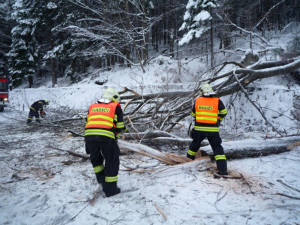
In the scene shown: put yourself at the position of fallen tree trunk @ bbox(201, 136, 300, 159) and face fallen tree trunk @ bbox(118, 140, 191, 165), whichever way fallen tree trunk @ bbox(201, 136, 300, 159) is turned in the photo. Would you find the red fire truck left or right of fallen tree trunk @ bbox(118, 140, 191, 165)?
right

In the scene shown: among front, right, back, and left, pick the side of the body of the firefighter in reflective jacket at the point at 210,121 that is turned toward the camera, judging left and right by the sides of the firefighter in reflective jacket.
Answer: back

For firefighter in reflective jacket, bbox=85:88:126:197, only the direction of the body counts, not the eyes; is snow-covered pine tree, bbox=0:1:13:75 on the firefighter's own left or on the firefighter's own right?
on the firefighter's own left

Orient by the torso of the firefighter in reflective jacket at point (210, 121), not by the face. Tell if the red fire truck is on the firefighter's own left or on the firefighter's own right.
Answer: on the firefighter's own left

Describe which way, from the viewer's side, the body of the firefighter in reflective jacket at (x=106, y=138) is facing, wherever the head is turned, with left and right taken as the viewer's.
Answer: facing away from the viewer and to the right of the viewer

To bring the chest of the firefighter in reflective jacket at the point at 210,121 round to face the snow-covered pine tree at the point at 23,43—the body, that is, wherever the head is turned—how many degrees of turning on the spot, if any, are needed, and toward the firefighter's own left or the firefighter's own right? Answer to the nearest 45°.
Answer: approximately 45° to the firefighter's own left

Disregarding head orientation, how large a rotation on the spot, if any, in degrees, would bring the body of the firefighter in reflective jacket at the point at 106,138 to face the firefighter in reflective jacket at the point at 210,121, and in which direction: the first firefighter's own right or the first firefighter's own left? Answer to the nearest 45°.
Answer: approximately 45° to the first firefighter's own right
